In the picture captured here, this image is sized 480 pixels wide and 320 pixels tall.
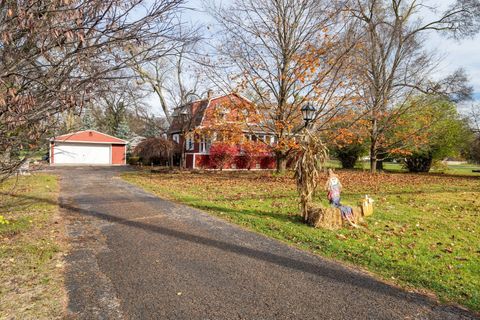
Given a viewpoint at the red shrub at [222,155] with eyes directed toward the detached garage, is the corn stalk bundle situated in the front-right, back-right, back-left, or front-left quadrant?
back-left

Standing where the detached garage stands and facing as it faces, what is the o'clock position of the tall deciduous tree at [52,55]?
The tall deciduous tree is roughly at 12 o'clock from the detached garage.

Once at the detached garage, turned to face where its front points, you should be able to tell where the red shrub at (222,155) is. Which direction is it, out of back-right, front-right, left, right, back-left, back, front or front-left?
front-left

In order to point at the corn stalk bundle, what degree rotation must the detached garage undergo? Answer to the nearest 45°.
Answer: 0° — it already faces it

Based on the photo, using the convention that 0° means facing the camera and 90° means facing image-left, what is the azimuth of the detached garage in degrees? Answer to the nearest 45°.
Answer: approximately 0°

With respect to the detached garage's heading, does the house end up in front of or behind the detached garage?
in front
